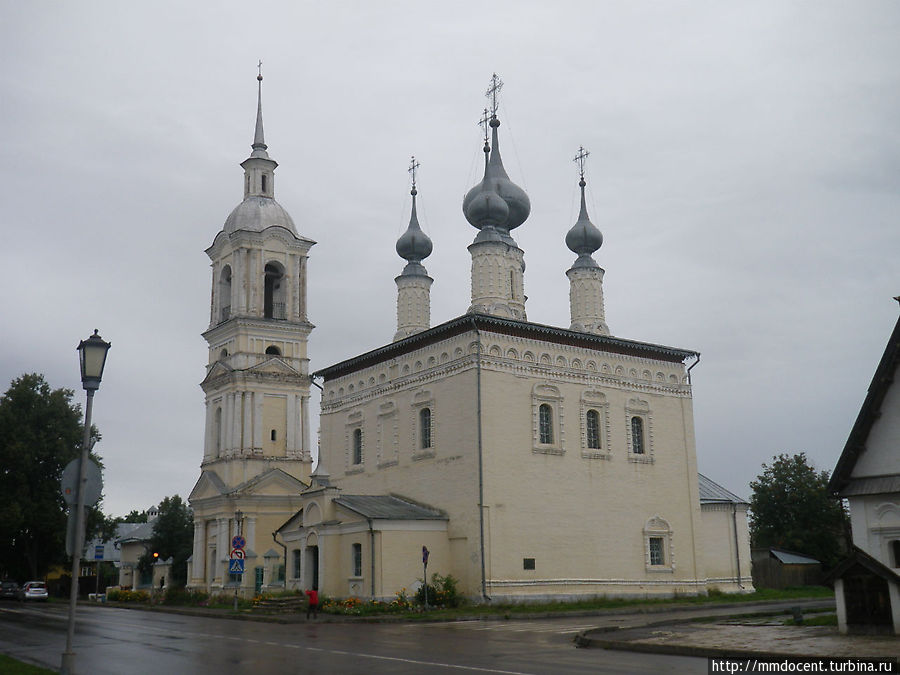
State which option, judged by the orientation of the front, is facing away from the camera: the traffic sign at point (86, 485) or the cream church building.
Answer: the traffic sign

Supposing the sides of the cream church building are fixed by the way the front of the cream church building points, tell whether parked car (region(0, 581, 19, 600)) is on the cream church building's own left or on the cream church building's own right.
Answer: on the cream church building's own right

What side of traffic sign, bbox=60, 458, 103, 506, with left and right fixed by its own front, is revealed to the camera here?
back

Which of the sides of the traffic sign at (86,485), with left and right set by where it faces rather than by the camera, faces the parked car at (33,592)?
front

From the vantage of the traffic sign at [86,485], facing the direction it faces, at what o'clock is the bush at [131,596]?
The bush is roughly at 12 o'clock from the traffic sign.

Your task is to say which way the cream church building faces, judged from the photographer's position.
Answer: facing the viewer and to the left of the viewer

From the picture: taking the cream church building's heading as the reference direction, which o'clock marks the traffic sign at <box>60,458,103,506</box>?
The traffic sign is roughly at 11 o'clock from the cream church building.

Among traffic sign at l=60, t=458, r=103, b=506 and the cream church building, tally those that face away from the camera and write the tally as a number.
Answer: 1

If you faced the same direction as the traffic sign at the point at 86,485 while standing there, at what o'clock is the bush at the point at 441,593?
The bush is roughly at 1 o'clock from the traffic sign.
